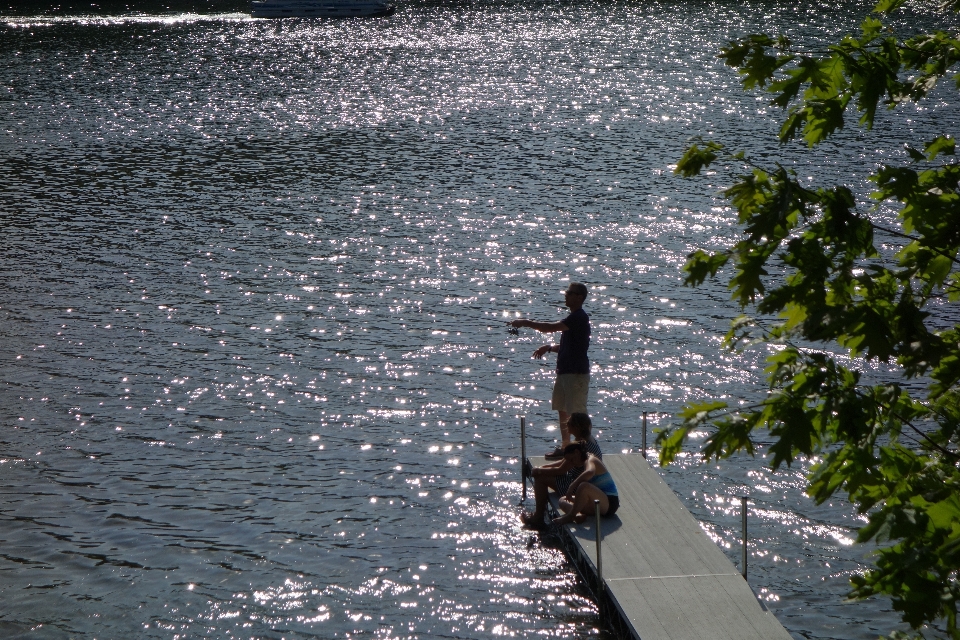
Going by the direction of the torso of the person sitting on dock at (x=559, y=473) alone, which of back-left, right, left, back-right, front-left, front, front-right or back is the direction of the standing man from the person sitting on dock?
right

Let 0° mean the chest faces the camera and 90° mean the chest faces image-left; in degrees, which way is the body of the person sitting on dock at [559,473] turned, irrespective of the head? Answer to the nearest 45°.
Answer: approximately 90°

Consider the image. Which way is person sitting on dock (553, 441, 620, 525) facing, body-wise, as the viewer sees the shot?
to the viewer's left

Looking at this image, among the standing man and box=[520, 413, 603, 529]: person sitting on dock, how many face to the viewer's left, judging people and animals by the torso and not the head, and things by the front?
2

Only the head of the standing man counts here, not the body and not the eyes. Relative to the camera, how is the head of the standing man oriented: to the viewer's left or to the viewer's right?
to the viewer's left

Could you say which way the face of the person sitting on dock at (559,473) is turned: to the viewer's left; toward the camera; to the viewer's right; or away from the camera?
to the viewer's left

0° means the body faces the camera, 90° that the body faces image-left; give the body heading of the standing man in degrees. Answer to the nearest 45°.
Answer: approximately 90°

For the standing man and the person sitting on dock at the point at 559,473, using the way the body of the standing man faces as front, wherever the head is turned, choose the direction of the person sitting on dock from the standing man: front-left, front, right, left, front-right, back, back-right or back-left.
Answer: left
